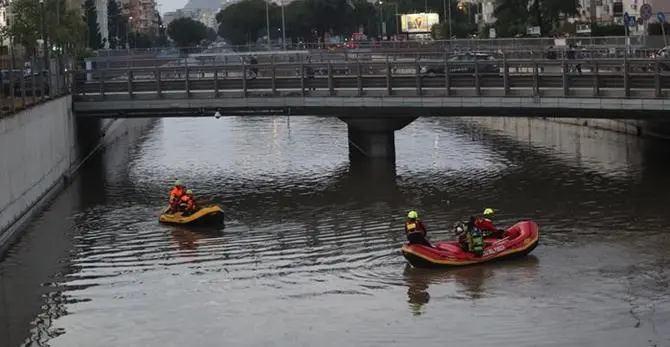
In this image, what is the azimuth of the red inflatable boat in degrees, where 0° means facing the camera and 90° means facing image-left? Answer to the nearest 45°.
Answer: approximately 270°

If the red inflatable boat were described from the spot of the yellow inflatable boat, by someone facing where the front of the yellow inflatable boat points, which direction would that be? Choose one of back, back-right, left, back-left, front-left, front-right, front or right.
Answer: front-right

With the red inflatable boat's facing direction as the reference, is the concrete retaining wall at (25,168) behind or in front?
behind

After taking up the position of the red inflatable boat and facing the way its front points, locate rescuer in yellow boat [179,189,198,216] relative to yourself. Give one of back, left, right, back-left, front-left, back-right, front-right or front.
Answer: back-left

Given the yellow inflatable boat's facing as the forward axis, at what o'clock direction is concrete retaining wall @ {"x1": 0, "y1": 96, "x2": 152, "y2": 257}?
The concrete retaining wall is roughly at 7 o'clock from the yellow inflatable boat.

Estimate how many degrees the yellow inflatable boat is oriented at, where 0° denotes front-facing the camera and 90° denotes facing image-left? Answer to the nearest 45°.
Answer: approximately 270°

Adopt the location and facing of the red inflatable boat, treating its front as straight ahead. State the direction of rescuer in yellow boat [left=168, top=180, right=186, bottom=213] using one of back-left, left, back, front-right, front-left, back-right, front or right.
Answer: back-left

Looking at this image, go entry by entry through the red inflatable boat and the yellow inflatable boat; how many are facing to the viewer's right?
2
